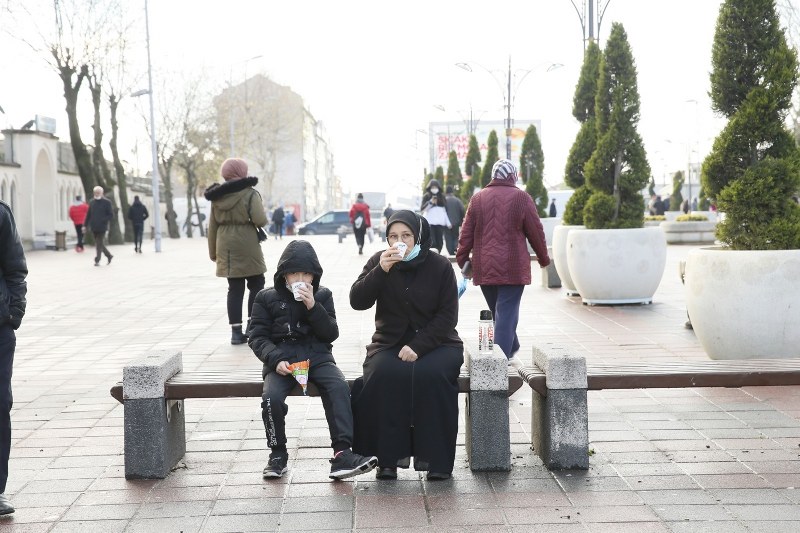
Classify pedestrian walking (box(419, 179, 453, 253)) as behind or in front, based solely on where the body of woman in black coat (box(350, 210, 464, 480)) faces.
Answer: behind

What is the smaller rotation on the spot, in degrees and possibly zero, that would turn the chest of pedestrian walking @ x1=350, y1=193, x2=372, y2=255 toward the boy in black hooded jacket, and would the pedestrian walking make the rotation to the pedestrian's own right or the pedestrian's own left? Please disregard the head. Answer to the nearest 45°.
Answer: approximately 180°

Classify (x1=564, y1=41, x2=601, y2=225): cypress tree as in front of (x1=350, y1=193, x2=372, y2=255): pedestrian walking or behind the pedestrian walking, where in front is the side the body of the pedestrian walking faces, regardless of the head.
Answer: behind

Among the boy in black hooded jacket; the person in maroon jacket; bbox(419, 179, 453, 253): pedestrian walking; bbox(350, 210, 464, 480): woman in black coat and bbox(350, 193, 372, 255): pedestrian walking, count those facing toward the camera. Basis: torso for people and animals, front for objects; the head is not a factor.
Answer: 3

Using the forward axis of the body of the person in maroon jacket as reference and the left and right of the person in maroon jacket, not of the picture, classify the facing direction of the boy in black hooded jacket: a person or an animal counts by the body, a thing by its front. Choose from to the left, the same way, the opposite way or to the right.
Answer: the opposite way

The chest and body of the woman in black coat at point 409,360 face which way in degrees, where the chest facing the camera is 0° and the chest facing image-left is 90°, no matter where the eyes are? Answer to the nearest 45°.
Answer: approximately 0°

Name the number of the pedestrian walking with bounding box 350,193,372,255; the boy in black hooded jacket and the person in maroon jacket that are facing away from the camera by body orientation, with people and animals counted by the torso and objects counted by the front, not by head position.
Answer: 2

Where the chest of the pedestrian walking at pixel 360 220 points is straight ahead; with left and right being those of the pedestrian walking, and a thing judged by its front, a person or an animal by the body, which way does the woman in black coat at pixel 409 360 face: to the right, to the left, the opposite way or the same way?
the opposite way

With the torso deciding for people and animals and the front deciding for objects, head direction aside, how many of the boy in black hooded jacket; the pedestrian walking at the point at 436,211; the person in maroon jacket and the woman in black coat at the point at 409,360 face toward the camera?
3

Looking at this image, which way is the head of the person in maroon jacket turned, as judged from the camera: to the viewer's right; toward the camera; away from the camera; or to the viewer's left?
away from the camera

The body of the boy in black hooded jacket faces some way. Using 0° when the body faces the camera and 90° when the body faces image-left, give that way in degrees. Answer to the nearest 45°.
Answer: approximately 0°

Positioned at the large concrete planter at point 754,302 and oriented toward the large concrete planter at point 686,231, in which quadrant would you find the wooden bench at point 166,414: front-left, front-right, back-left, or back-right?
back-left

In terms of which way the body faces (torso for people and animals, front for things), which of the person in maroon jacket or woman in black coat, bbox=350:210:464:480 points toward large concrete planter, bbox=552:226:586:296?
the person in maroon jacket

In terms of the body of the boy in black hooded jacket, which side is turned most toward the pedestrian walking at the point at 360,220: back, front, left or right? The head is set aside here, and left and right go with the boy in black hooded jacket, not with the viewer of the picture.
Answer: back
